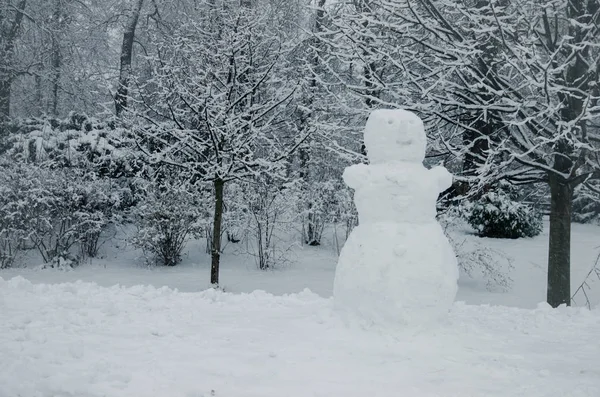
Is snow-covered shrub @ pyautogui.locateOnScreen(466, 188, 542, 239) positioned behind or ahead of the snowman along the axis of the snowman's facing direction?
behind

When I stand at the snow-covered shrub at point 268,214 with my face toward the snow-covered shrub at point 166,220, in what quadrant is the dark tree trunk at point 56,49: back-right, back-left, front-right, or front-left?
front-right

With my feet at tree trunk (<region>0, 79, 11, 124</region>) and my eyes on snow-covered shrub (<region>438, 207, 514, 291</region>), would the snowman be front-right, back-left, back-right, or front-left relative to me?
front-right

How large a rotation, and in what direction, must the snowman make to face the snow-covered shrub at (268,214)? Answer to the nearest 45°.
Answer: approximately 180°

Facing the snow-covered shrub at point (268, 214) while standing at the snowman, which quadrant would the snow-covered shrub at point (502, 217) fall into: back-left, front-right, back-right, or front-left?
front-right

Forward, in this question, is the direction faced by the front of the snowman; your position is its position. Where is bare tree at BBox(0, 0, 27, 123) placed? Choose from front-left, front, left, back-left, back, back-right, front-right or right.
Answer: back-right

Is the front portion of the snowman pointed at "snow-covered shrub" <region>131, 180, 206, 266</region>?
no

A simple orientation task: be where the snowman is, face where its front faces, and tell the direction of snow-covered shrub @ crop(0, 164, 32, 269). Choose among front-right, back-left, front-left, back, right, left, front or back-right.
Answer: back-right

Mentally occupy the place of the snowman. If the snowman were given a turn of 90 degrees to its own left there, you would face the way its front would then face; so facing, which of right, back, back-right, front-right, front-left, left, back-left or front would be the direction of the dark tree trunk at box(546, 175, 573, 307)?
front-left

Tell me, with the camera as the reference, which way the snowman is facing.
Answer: facing the viewer

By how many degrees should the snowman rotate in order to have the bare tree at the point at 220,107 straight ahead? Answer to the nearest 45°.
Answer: approximately 135° to its right

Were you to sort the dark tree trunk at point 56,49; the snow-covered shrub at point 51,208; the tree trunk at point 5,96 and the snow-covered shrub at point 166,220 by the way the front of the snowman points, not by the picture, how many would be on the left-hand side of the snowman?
0
